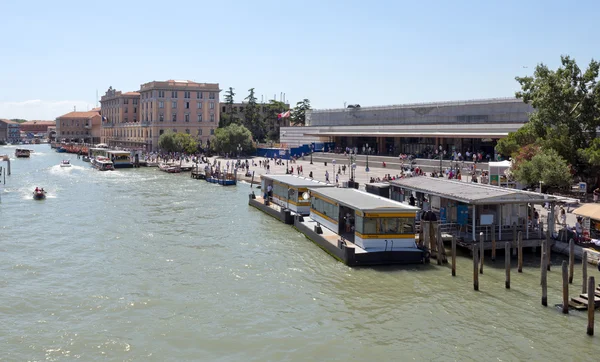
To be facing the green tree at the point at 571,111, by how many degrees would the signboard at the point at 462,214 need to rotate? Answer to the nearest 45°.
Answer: approximately 135° to its left

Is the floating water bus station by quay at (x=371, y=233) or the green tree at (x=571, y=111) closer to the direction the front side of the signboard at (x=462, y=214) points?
the floating water bus station by quay

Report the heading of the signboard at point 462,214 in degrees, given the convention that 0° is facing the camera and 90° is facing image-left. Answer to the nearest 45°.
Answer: approximately 0°

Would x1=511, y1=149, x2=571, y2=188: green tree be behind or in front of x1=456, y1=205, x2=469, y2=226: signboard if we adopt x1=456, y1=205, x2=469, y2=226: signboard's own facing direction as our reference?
behind

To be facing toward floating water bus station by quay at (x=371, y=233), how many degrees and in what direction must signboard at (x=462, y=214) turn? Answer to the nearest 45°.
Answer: approximately 45° to its right
